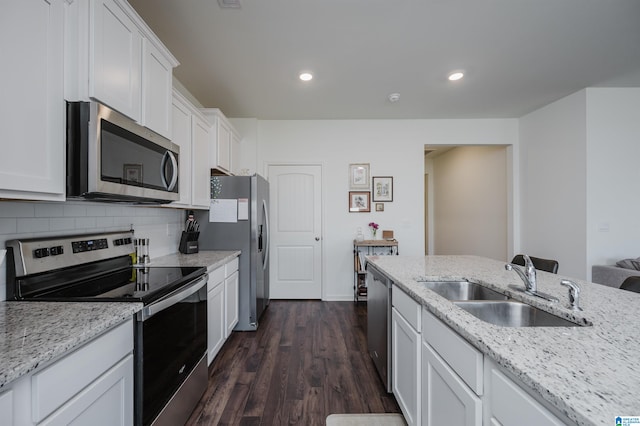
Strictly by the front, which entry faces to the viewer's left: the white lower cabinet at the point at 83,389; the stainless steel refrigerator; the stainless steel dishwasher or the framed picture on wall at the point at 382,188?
the stainless steel dishwasher

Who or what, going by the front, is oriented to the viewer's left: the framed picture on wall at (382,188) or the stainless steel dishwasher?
the stainless steel dishwasher

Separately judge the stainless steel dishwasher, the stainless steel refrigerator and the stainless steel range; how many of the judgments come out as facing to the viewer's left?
1

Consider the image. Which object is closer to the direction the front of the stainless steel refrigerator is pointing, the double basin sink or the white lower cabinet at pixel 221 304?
the double basin sink

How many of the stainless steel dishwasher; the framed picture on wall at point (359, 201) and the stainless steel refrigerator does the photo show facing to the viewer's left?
1

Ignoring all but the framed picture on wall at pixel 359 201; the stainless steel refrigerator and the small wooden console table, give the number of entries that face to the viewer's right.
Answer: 1

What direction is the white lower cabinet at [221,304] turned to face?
to the viewer's right

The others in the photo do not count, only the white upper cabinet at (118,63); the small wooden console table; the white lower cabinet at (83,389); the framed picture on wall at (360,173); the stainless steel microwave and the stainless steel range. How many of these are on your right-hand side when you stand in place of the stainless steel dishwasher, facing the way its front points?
2

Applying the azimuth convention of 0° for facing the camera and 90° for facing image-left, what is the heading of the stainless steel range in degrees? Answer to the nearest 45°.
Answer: approximately 315°

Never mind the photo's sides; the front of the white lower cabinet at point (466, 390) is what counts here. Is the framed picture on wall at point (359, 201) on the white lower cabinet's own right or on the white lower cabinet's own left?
on the white lower cabinet's own right

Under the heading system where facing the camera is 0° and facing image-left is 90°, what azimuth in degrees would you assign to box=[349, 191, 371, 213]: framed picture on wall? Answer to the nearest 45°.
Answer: approximately 0°
